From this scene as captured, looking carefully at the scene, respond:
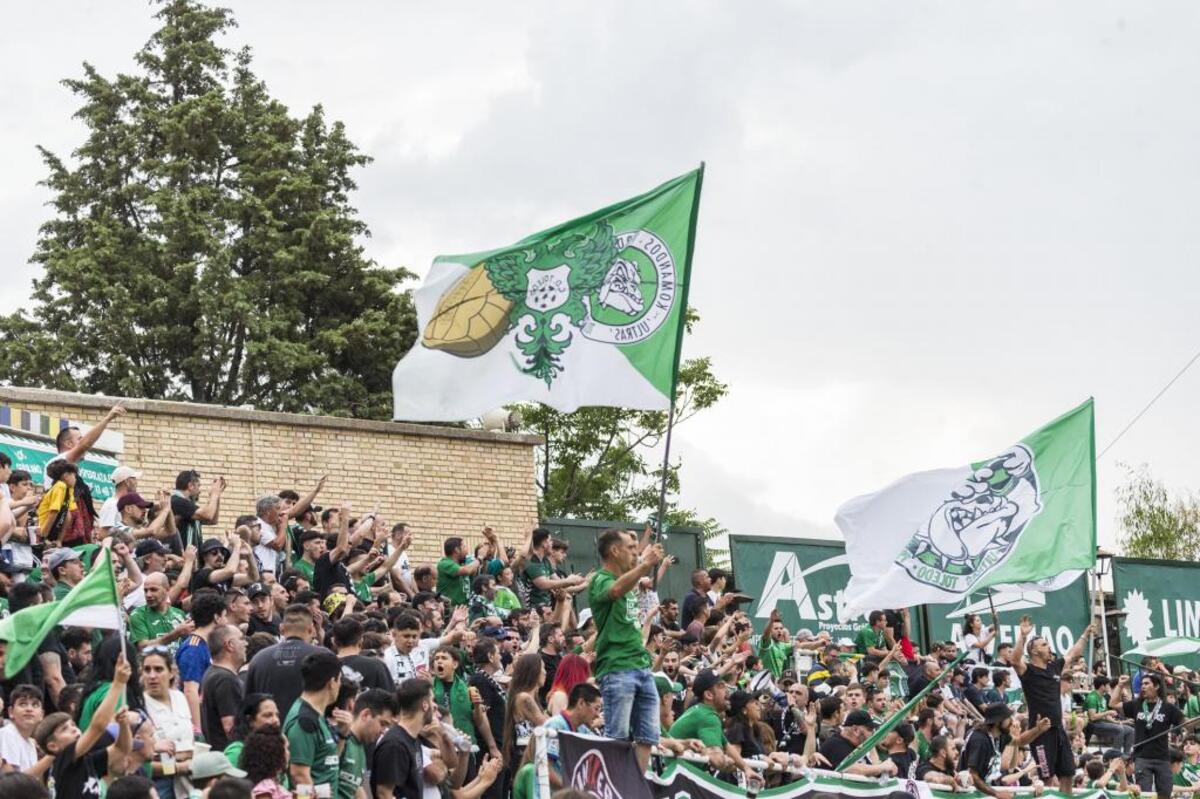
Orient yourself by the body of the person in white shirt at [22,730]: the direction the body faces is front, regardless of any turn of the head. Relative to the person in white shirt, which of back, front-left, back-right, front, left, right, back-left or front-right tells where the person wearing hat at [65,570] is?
back-left

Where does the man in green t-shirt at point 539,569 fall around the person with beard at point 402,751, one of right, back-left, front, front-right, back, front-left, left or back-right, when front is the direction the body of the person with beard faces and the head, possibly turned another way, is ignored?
left

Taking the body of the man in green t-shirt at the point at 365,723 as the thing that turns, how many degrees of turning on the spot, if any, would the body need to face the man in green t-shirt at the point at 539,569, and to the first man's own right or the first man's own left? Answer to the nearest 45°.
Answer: approximately 90° to the first man's own left

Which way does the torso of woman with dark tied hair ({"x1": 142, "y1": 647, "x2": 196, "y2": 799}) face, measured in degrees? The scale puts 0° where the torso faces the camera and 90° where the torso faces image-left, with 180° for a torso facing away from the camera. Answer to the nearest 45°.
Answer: approximately 0°
